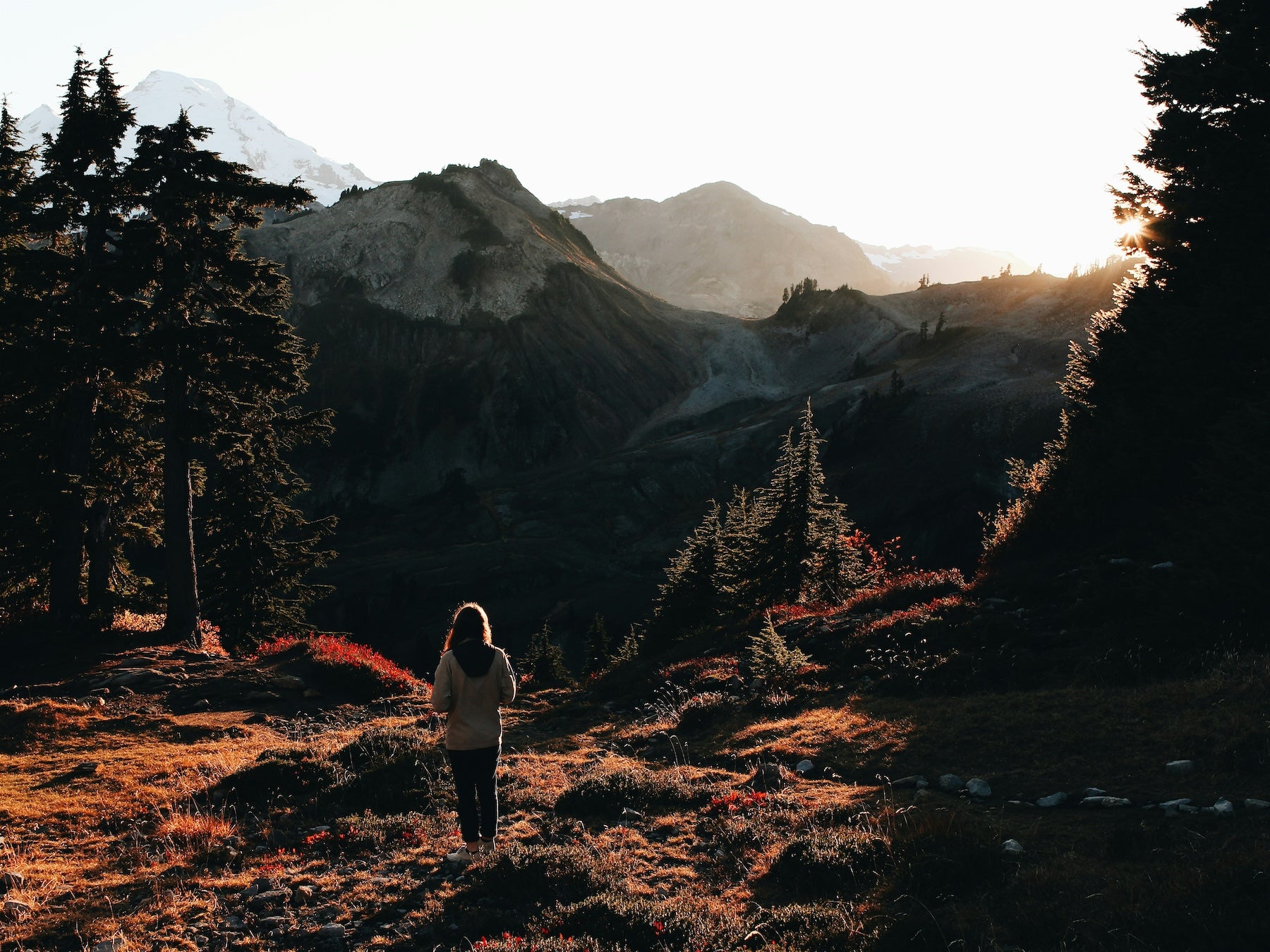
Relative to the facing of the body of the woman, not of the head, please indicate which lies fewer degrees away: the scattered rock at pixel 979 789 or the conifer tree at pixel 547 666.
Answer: the conifer tree

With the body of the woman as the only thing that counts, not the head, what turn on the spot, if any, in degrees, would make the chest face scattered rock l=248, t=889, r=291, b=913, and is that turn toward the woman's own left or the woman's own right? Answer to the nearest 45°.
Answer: approximately 135° to the woman's own left

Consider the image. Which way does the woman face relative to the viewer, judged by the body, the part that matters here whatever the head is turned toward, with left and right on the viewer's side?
facing away from the viewer

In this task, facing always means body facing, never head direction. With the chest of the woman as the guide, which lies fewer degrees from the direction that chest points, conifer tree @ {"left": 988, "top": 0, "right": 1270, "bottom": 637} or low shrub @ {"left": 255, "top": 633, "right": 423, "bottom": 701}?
the low shrub

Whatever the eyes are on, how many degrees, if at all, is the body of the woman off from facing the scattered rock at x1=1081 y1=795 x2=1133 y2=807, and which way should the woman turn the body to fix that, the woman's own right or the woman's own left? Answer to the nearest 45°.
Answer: approximately 90° to the woman's own right

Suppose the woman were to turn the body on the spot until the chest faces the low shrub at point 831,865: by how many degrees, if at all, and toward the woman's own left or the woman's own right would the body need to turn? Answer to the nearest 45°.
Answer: approximately 135° to the woman's own right

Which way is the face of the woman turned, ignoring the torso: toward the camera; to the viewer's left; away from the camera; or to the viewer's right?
away from the camera

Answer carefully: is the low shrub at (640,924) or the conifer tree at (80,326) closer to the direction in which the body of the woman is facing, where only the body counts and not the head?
the conifer tree
